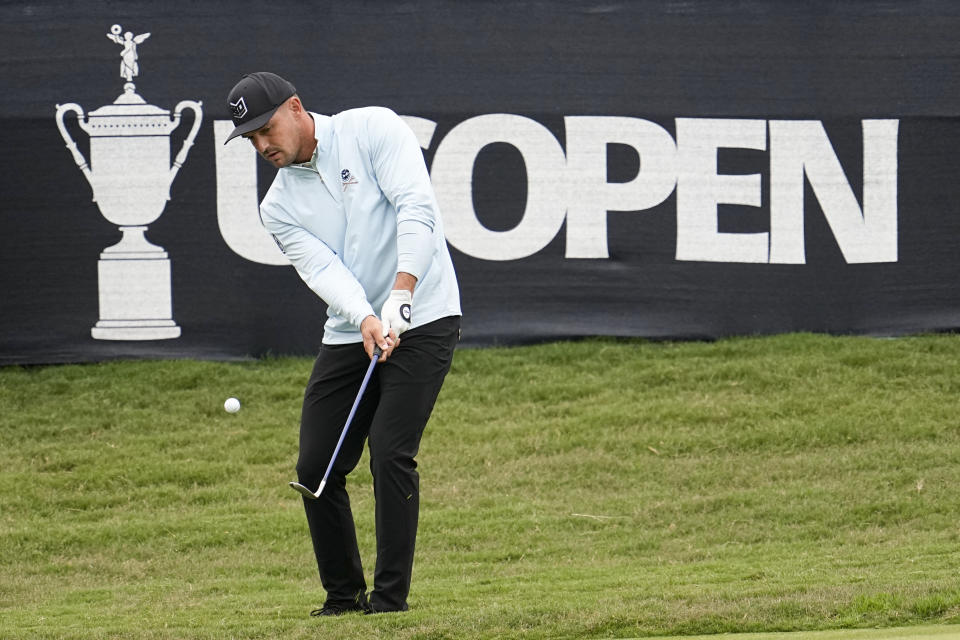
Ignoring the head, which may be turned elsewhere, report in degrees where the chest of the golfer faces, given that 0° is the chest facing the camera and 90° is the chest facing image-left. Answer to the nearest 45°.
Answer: approximately 45°
